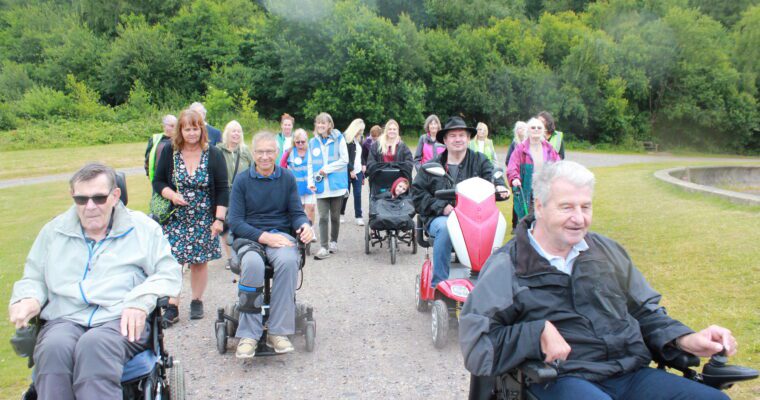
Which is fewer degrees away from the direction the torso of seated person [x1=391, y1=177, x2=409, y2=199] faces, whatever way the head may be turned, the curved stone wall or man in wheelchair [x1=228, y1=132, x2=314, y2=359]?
the man in wheelchair

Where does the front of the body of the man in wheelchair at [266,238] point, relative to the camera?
toward the camera

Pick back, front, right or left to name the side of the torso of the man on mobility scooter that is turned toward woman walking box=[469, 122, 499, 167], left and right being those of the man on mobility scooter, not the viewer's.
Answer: back

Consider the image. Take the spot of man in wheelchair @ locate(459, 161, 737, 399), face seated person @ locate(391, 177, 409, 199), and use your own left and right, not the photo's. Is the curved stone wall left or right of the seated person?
right

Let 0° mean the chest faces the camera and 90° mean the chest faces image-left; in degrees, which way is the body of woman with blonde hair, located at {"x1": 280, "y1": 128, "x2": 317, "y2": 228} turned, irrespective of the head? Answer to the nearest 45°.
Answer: approximately 0°

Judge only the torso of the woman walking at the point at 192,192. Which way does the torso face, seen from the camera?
toward the camera

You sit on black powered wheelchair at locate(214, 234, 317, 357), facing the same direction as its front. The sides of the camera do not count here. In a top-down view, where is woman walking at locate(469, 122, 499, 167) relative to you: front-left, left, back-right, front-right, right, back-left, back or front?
back-left

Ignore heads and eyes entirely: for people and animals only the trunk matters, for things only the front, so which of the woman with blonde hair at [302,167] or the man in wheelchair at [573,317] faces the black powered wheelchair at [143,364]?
the woman with blonde hair

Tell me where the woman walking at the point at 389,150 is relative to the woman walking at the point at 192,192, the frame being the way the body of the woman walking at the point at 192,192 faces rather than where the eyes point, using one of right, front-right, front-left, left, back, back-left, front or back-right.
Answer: back-left

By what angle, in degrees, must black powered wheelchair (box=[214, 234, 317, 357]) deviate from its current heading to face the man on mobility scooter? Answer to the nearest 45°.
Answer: approximately 90° to its left

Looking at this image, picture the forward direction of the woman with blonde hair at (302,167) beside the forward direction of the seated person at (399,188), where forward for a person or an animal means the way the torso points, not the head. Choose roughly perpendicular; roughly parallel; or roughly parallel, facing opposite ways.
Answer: roughly parallel

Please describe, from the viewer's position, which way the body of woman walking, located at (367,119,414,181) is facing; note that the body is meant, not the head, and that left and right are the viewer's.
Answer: facing the viewer

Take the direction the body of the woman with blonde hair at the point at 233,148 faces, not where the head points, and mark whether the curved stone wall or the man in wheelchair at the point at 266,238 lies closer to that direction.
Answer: the man in wheelchair

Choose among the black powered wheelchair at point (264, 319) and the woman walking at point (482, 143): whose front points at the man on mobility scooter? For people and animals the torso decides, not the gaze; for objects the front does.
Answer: the woman walking

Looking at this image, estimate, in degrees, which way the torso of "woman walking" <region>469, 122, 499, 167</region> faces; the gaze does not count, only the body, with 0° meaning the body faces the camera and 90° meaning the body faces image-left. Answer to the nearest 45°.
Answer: approximately 0°

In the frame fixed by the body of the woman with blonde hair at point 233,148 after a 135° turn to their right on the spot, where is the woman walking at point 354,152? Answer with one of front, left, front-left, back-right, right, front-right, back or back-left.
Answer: right

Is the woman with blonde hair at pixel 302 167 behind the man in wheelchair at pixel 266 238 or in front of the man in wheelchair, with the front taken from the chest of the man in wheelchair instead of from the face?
behind
